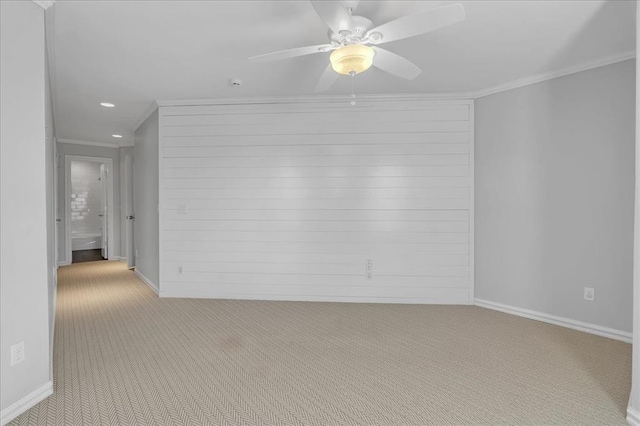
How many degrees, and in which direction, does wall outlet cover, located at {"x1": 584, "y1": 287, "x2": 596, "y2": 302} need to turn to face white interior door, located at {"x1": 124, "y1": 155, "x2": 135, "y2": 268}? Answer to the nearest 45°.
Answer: approximately 90° to its right

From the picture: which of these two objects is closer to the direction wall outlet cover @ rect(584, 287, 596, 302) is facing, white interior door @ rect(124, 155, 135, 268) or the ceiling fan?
the ceiling fan

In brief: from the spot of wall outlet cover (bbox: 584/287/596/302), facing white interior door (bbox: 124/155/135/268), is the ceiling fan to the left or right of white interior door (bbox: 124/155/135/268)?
left

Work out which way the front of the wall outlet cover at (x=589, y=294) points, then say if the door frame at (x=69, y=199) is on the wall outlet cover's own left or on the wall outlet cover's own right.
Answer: on the wall outlet cover's own right

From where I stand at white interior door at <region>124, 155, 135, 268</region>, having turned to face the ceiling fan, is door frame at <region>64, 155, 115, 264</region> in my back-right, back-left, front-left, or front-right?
back-right

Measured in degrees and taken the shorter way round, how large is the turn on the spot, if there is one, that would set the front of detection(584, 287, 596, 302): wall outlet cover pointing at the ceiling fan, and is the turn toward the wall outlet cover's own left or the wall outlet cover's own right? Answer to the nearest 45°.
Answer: approximately 45° to the wall outlet cover's own right

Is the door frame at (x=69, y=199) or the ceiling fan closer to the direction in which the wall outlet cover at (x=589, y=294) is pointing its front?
the ceiling fan
